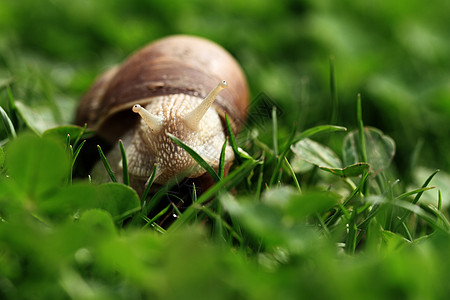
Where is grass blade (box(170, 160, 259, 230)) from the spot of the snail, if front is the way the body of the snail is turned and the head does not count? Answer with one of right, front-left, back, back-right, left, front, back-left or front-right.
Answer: front

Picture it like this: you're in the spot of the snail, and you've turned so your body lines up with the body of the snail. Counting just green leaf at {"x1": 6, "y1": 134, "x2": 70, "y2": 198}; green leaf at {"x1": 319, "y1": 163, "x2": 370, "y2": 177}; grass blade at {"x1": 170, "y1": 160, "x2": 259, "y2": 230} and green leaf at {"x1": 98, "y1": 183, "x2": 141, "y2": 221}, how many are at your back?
0

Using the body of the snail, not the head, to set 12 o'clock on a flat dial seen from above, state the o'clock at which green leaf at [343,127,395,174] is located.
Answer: The green leaf is roughly at 10 o'clock from the snail.

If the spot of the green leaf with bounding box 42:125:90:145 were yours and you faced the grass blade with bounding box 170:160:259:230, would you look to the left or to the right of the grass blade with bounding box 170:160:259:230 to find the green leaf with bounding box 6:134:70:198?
right

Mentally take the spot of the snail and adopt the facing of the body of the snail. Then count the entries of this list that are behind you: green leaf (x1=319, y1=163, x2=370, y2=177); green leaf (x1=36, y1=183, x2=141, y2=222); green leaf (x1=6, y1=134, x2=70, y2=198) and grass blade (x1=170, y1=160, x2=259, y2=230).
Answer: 0

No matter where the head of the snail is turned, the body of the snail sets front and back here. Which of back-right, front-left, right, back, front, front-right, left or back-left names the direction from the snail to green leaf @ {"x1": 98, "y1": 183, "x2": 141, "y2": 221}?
front

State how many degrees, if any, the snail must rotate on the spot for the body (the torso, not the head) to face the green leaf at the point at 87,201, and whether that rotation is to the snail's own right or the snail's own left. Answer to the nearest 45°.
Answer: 0° — it already faces it

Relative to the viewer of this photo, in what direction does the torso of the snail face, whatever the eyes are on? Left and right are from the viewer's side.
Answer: facing the viewer

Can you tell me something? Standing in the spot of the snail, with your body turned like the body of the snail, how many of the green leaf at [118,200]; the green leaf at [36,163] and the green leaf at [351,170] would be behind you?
0

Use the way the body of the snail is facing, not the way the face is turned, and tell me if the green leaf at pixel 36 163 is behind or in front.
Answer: in front

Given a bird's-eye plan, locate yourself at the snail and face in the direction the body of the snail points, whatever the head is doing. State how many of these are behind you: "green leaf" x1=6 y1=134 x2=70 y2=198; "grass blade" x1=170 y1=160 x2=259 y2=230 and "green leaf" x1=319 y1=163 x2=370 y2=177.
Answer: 0

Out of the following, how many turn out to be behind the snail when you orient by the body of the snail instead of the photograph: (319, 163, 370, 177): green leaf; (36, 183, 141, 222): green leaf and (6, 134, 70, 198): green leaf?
0

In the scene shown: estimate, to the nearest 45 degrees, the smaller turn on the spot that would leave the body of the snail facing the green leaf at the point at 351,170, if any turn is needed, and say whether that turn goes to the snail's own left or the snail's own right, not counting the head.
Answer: approximately 45° to the snail's own left
